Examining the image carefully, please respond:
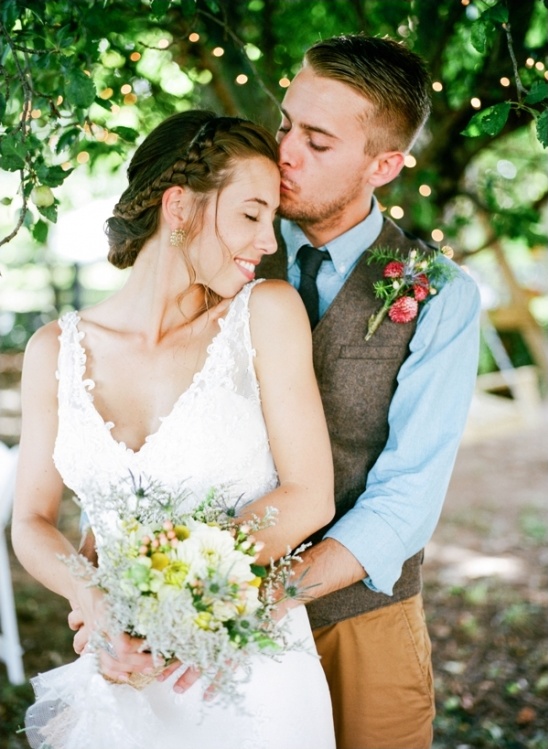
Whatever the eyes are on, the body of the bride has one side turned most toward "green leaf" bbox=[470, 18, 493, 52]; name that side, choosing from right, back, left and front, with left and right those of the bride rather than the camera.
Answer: back

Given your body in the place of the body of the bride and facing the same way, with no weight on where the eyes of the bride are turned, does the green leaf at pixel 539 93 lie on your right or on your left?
on your left

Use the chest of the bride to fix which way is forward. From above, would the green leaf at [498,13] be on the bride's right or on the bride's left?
on the bride's left

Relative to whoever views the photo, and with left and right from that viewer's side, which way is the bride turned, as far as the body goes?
facing the viewer

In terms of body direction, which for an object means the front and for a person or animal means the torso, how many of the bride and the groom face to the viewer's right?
0

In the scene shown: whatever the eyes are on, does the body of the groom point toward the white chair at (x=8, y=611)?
no

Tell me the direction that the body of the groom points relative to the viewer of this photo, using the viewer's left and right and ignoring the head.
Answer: facing the viewer and to the left of the viewer

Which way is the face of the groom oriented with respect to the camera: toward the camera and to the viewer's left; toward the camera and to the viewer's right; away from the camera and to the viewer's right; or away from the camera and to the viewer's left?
toward the camera and to the viewer's left
